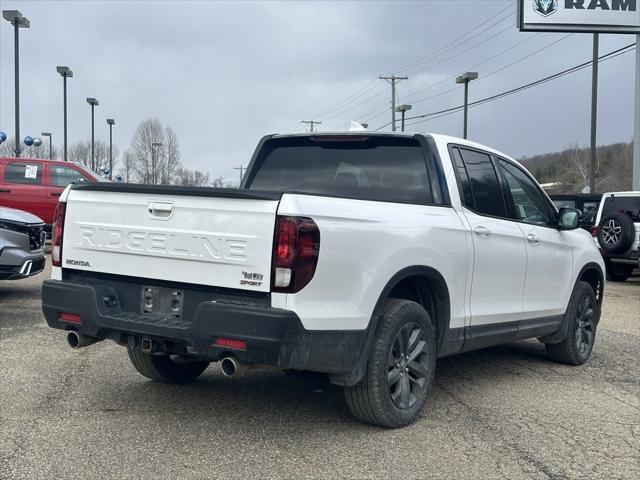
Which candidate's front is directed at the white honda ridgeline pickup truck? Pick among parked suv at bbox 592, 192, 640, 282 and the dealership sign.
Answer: the dealership sign

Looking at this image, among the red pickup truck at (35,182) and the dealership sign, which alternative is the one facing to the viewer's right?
the red pickup truck

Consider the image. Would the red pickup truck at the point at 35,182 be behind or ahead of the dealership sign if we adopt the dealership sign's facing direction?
ahead

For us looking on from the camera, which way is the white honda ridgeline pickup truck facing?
facing away from the viewer and to the right of the viewer

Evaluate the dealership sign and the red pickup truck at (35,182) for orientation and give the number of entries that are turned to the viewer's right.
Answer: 1

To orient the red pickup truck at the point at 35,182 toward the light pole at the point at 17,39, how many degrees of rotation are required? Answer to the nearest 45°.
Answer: approximately 90° to its left

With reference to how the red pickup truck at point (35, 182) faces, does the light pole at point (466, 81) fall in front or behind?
in front

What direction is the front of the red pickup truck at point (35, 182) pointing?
to the viewer's right

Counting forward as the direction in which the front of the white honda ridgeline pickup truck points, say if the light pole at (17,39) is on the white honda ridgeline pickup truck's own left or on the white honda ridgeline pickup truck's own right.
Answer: on the white honda ridgeline pickup truck's own left

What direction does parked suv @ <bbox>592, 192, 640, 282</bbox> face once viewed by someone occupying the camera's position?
facing away from the viewer and to the right of the viewer

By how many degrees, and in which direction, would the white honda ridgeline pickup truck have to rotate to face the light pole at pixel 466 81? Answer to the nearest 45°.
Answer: approximately 45° to its left

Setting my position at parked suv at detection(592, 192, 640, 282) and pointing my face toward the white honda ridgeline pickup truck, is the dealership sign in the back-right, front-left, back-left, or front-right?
back-right

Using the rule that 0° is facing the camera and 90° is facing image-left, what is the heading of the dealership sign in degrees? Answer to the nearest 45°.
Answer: approximately 0°

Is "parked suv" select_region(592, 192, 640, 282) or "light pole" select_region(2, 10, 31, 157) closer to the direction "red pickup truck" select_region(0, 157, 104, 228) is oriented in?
the parked suv

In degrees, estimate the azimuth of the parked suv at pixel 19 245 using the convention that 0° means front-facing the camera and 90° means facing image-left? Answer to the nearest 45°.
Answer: approximately 315°

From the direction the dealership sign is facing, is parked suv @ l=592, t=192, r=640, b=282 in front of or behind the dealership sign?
in front

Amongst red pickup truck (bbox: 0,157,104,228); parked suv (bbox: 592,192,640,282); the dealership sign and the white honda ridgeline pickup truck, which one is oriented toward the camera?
the dealership sign
